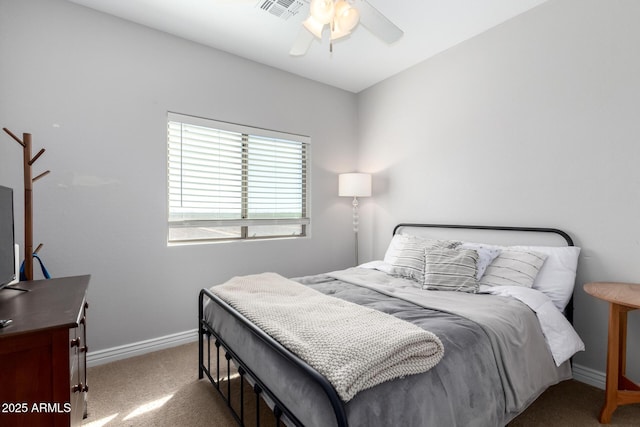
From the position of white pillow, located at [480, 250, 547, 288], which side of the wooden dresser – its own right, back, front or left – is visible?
front

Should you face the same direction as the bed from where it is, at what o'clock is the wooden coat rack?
The wooden coat rack is roughly at 1 o'clock from the bed.

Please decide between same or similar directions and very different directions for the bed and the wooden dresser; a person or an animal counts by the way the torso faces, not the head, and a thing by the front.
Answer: very different directions

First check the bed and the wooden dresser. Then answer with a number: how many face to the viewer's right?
1

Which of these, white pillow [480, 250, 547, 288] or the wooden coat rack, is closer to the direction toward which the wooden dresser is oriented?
the white pillow

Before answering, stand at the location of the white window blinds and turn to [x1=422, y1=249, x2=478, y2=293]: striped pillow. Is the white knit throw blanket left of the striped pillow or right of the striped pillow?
right

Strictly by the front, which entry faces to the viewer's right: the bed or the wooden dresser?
the wooden dresser

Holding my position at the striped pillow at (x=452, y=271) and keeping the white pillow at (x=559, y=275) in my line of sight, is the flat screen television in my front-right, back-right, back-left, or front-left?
back-right

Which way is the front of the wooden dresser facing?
to the viewer's right

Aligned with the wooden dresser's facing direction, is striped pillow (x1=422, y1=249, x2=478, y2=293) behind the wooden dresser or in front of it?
in front
